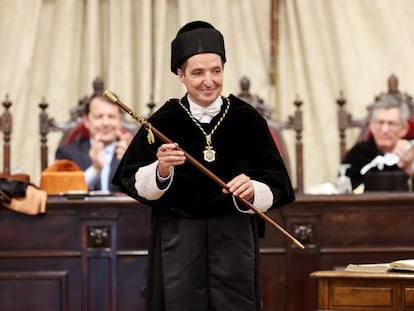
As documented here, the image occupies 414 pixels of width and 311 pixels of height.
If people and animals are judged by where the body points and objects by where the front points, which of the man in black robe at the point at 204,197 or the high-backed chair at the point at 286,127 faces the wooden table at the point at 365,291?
the high-backed chair

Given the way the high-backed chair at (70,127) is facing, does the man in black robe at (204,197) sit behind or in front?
in front

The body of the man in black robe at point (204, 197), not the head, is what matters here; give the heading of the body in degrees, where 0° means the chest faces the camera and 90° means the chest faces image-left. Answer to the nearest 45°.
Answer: approximately 0°

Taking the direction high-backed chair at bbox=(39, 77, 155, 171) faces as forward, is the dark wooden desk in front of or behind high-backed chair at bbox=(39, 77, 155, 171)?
in front

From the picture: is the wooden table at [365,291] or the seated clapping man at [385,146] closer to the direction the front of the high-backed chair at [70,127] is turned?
the wooden table

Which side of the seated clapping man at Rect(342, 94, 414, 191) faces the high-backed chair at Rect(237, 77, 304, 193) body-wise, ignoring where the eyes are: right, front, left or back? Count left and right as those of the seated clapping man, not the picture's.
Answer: right
